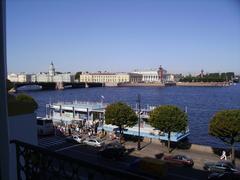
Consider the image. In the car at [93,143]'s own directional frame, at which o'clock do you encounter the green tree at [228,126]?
The green tree is roughly at 5 o'clock from the car.

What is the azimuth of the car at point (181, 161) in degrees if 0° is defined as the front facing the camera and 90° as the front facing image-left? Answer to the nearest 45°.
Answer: approximately 90°

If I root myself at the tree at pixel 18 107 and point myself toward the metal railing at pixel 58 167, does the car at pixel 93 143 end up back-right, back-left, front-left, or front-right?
front-left

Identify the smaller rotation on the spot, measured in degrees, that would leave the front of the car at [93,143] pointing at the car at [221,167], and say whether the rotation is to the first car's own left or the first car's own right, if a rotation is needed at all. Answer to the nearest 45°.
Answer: approximately 180°

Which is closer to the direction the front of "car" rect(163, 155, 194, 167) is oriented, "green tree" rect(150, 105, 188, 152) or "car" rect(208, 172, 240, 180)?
the green tree

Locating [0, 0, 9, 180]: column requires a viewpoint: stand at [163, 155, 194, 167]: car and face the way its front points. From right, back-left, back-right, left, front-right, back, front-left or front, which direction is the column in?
left

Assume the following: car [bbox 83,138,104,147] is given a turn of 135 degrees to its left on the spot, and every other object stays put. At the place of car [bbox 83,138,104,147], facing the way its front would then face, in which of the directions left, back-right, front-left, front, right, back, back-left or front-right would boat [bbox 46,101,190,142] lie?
back

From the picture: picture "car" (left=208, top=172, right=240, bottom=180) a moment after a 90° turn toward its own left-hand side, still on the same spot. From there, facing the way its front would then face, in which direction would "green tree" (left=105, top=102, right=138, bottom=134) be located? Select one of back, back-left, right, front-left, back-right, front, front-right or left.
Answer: back-right

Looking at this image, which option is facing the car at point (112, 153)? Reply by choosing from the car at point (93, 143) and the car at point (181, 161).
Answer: the car at point (181, 161)

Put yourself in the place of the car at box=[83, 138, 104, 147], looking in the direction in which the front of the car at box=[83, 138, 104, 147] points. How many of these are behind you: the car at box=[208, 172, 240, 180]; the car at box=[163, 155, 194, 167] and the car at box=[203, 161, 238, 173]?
3

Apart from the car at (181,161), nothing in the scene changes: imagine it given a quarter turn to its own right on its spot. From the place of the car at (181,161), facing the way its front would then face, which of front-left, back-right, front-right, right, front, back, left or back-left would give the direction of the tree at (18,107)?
left
